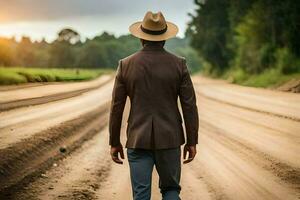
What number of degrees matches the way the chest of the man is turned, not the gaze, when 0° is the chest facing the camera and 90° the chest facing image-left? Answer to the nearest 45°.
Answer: approximately 180°
